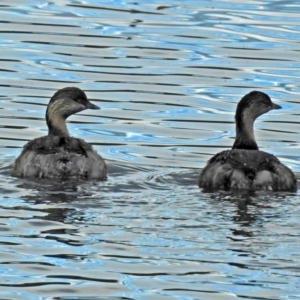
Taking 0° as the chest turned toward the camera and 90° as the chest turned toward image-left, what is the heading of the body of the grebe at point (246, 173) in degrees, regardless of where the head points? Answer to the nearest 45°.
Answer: approximately 180°
